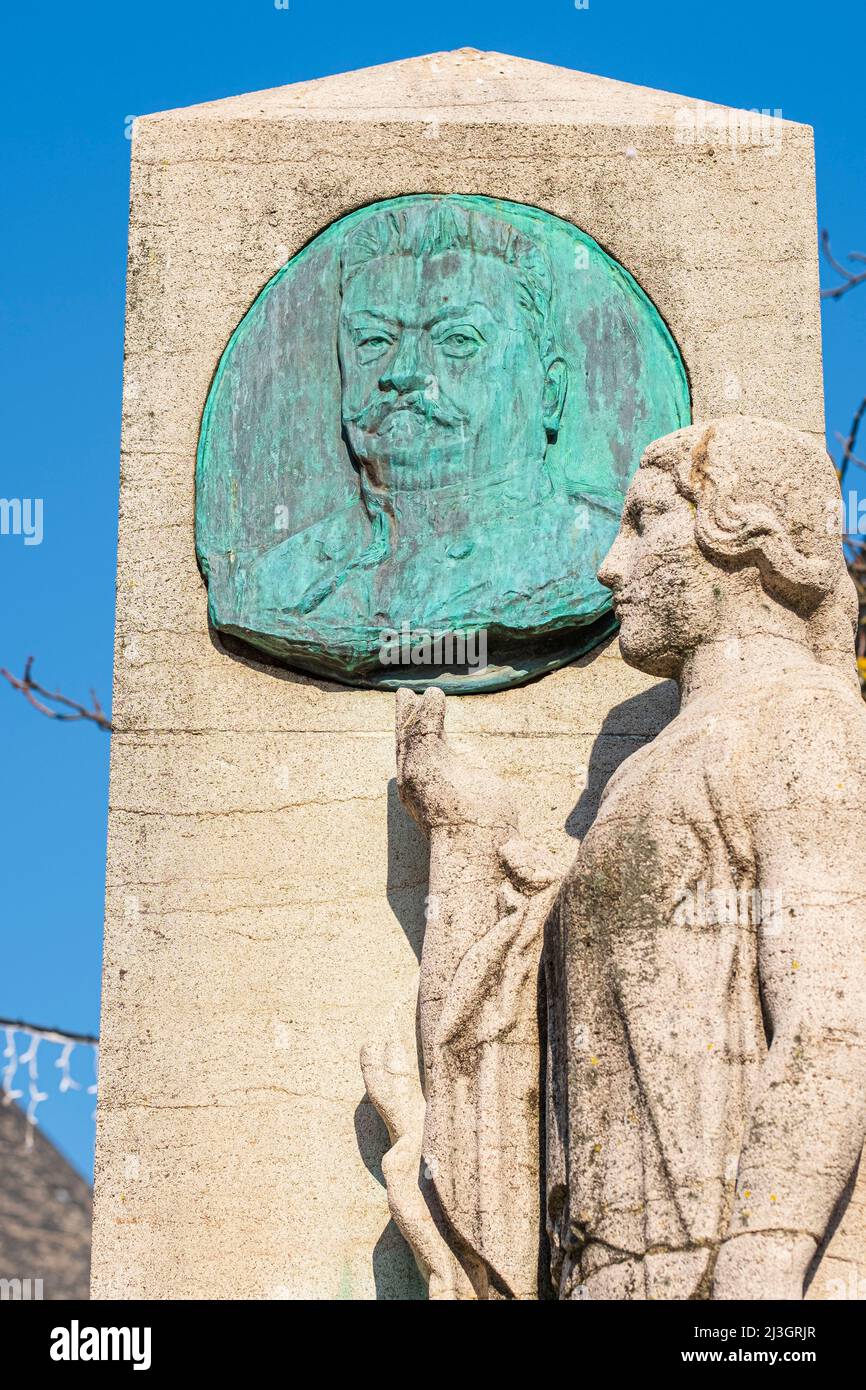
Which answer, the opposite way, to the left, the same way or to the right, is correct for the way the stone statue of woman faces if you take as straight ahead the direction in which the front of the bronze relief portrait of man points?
to the right

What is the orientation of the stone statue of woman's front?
to the viewer's left

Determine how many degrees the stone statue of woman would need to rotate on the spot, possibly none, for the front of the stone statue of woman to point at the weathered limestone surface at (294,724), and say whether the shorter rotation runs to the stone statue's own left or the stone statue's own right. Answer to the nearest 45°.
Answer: approximately 45° to the stone statue's own right

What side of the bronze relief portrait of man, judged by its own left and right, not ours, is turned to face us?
front

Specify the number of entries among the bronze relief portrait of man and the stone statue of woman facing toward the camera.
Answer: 1
